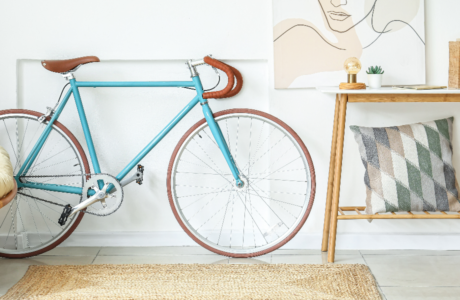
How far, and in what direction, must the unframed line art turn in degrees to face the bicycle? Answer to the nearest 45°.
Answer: approximately 90° to its right

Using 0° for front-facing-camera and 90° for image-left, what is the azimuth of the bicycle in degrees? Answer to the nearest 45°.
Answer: approximately 270°

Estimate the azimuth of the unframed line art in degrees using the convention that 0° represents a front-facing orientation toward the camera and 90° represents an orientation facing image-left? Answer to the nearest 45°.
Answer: approximately 0°

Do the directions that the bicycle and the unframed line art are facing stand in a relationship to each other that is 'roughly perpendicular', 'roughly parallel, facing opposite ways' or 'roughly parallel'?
roughly perpendicular

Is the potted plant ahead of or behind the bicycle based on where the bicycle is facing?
ahead

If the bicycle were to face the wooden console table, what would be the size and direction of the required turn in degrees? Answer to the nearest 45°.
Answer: approximately 45° to its right

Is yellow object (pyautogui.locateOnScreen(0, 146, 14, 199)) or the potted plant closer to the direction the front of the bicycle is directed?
the potted plant

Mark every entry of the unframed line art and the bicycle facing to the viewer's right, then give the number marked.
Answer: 1
